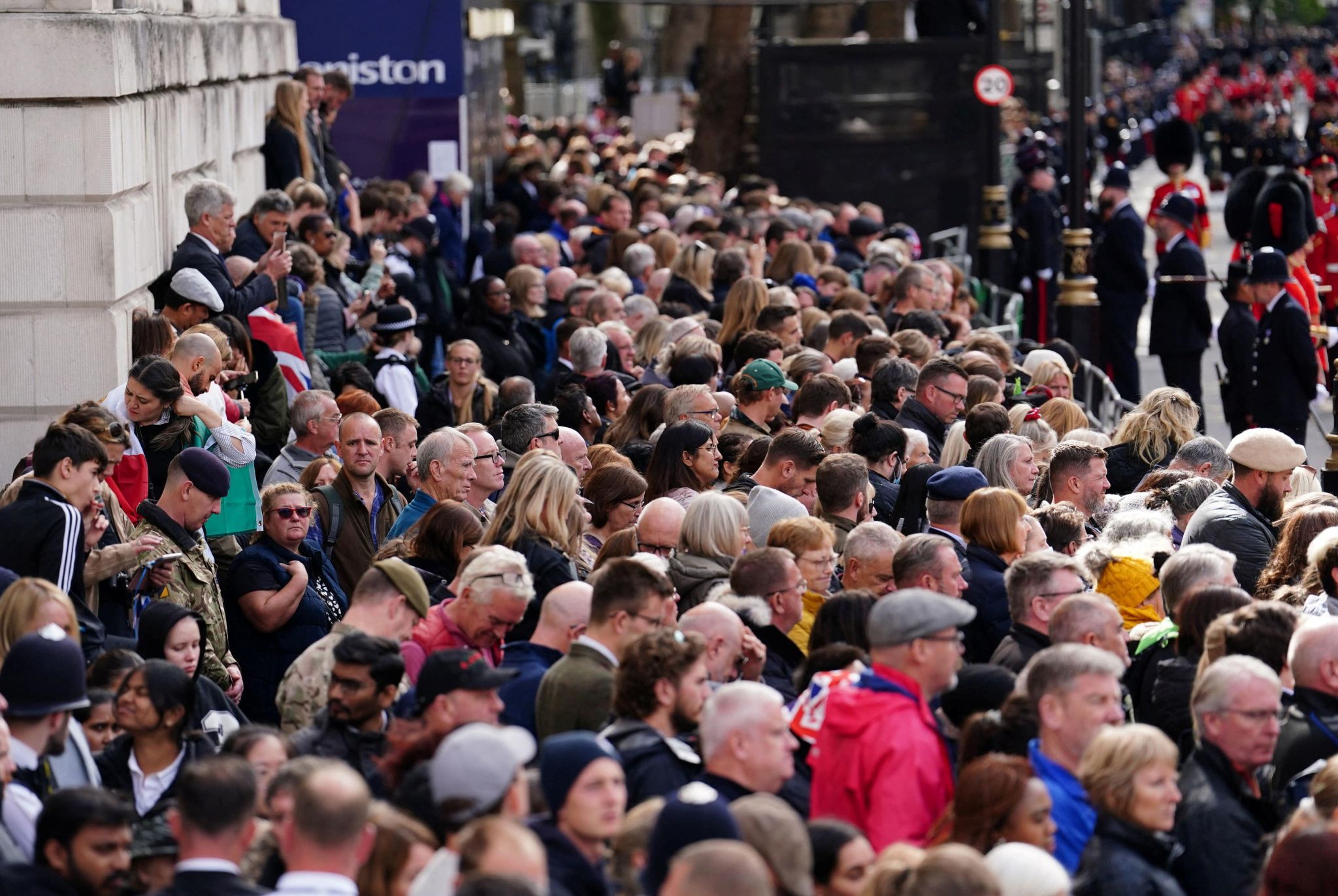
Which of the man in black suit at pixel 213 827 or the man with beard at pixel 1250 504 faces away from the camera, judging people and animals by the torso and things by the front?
the man in black suit

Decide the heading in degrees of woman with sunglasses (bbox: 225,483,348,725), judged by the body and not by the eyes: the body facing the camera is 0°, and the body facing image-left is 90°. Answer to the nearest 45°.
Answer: approximately 315°

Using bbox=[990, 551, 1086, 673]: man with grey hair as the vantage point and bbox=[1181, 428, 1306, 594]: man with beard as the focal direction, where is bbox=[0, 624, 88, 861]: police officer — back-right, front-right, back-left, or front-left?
back-left

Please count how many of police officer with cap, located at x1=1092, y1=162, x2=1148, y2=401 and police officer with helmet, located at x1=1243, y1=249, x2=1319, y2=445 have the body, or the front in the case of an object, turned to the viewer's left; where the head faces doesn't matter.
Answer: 2

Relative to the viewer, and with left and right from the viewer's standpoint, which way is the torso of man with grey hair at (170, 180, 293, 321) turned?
facing to the right of the viewer

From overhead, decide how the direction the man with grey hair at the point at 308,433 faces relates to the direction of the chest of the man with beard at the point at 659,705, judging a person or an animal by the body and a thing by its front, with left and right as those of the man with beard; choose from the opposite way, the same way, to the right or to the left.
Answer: the same way

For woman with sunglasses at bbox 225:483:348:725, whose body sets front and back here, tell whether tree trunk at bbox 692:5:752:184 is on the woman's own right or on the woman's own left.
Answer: on the woman's own left

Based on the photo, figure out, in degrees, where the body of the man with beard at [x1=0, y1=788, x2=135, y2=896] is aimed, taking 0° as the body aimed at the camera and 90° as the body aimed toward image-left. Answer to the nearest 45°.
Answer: approximately 315°

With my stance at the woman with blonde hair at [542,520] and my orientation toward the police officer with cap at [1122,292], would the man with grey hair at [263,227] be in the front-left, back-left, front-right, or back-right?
front-left

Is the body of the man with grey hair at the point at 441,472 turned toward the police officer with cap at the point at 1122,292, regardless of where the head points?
no

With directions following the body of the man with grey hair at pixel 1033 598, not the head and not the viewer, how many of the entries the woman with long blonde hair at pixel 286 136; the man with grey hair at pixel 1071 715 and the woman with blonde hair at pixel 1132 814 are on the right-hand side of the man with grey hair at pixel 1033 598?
2

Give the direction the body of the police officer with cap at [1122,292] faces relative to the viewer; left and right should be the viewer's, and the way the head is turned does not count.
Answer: facing to the left of the viewer

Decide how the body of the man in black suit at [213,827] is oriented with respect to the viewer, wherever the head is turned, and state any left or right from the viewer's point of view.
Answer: facing away from the viewer

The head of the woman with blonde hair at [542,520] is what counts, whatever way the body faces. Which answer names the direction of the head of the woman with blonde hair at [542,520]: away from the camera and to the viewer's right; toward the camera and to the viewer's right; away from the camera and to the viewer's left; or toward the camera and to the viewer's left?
away from the camera and to the viewer's right

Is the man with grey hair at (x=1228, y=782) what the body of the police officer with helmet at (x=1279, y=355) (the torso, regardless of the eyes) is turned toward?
no

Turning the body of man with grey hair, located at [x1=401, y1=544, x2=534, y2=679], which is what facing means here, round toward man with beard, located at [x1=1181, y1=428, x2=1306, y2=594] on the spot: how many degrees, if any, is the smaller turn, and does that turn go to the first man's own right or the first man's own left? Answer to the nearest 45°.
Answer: approximately 90° to the first man's own left
